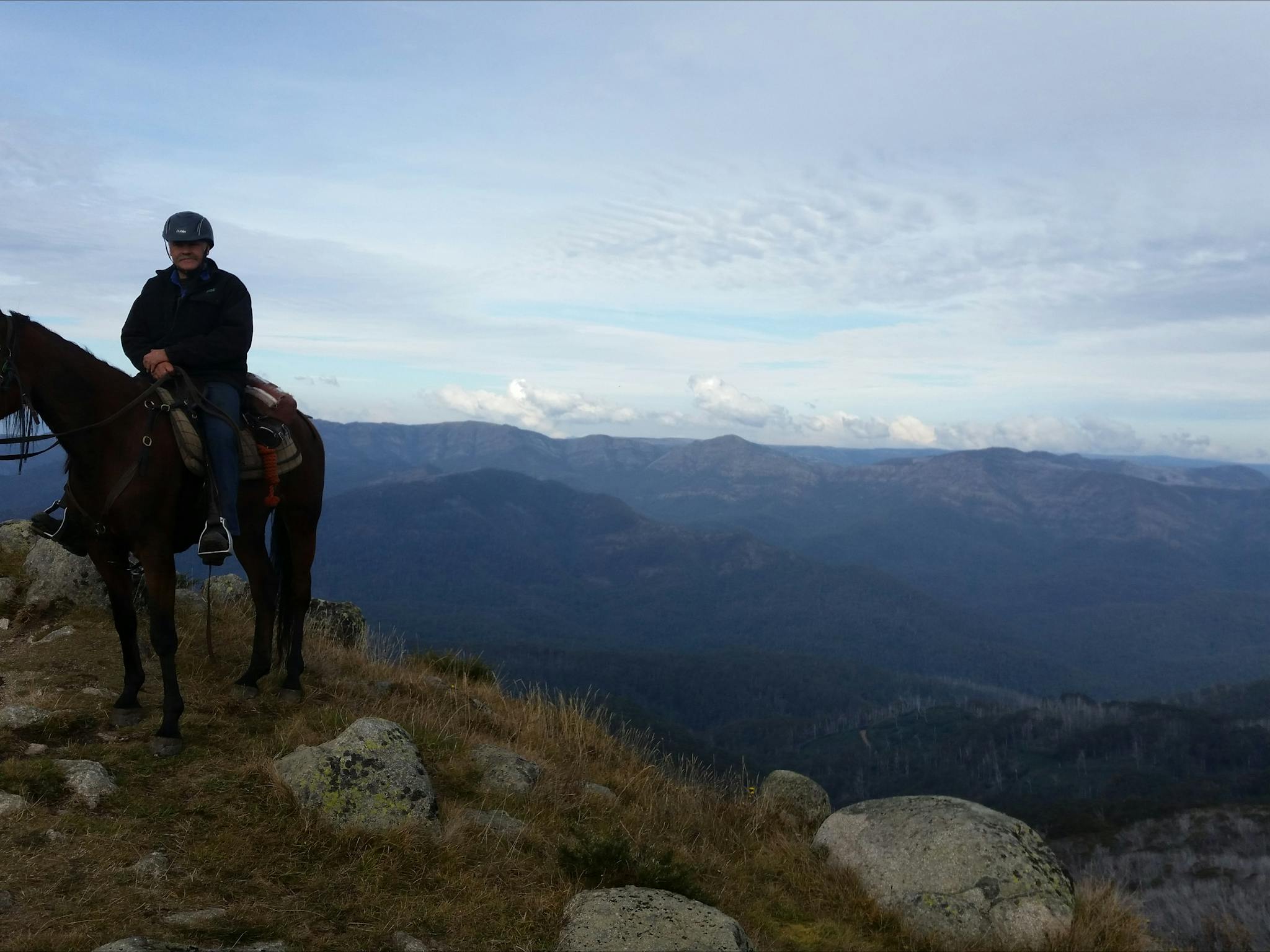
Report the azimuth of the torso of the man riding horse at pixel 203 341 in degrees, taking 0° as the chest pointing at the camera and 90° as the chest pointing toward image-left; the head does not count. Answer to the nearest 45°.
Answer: approximately 45°

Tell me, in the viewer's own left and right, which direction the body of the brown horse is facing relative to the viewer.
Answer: facing the viewer and to the left of the viewer

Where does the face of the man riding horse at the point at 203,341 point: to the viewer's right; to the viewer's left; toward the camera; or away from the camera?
toward the camera
